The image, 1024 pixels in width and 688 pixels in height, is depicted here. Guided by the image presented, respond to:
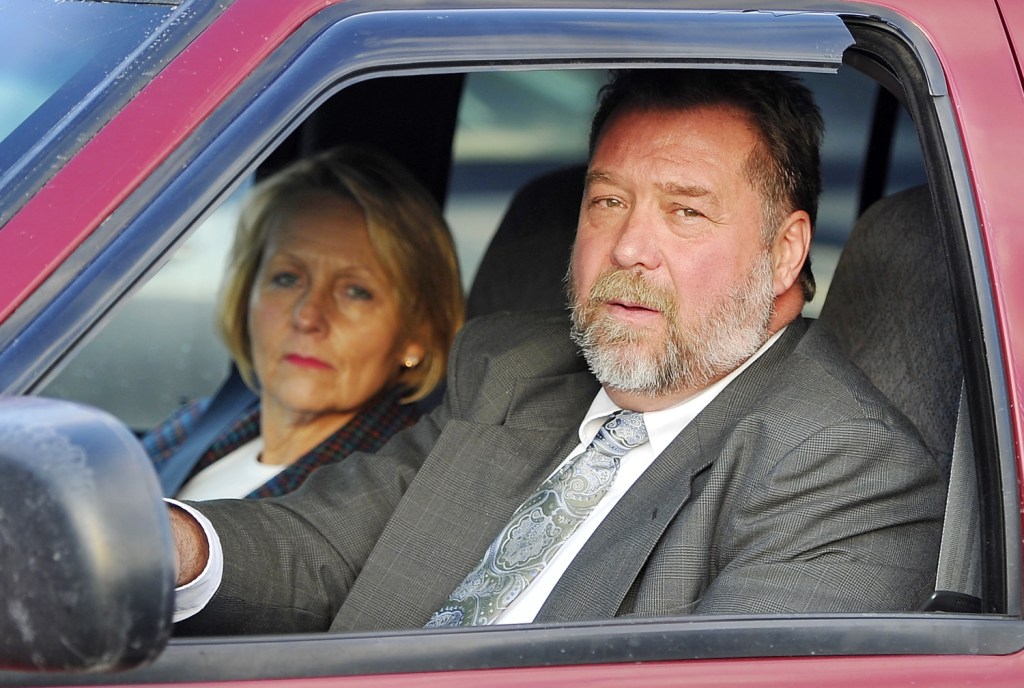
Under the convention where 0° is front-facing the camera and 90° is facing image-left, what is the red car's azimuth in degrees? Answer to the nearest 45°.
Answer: approximately 45°

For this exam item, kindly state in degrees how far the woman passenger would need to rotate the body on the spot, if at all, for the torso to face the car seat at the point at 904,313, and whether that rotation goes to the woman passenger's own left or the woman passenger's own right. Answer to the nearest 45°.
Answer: approximately 90° to the woman passenger's own left
